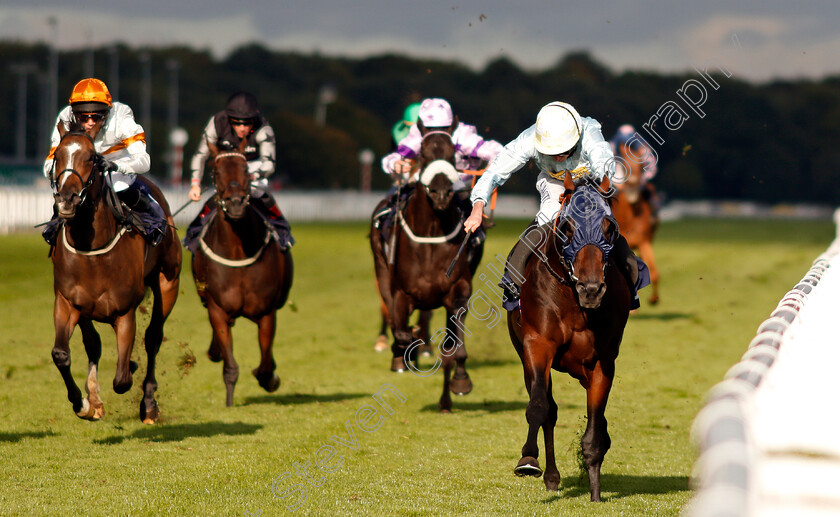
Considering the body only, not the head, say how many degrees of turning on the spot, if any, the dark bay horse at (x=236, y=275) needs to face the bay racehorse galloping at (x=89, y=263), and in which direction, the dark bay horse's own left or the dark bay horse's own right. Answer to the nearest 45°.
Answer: approximately 45° to the dark bay horse's own right

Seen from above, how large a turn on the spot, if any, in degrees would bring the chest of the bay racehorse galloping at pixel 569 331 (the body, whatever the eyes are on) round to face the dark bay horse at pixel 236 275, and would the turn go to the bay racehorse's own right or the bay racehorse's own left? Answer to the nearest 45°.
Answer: approximately 135° to the bay racehorse's own right

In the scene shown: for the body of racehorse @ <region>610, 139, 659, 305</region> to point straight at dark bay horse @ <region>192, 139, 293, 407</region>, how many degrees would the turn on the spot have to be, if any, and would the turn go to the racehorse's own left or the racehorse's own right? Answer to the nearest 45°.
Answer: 0° — it already faces it

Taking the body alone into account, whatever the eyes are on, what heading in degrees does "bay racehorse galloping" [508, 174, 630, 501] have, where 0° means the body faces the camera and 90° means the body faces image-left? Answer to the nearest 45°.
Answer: approximately 0°

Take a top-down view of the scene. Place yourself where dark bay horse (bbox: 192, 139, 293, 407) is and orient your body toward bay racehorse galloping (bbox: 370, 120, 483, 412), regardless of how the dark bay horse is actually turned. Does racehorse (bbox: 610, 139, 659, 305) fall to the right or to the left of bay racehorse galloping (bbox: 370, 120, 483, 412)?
left

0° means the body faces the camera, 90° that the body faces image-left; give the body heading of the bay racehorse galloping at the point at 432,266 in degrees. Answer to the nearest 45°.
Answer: approximately 0°
